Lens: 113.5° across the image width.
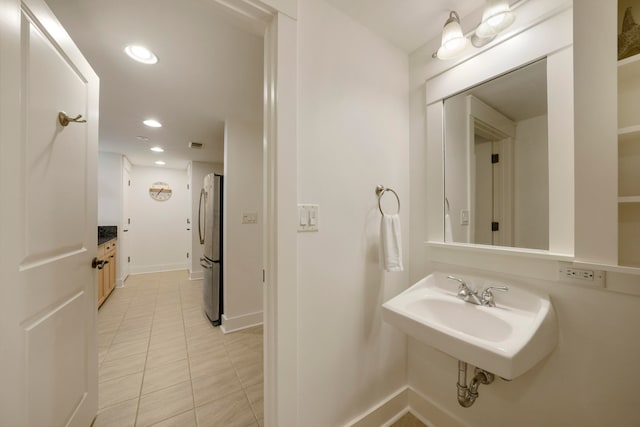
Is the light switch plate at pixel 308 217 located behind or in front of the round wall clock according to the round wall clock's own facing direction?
in front

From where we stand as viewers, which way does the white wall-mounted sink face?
facing the viewer and to the left of the viewer

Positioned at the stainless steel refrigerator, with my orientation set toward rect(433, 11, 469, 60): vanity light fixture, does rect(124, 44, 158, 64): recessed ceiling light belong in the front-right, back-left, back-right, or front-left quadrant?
front-right

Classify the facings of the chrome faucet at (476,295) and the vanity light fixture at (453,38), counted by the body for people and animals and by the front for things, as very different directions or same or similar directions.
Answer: same or similar directions

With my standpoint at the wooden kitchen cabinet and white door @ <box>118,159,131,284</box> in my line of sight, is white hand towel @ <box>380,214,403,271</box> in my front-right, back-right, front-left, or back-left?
back-right

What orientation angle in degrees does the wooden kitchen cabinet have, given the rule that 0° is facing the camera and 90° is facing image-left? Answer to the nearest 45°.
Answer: approximately 270°

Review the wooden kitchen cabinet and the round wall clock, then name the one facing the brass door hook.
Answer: the round wall clock

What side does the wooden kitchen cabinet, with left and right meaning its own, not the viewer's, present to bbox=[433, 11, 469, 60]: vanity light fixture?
right

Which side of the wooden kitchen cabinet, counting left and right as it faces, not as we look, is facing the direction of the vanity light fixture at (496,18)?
right

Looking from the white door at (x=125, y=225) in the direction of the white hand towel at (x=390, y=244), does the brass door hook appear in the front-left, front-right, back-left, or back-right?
front-right

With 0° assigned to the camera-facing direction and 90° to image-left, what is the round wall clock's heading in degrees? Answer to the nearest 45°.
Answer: approximately 0°

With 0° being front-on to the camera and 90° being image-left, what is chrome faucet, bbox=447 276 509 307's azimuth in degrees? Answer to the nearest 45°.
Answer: approximately 45°
